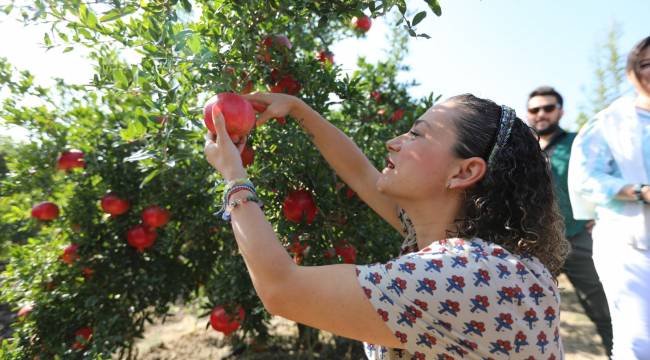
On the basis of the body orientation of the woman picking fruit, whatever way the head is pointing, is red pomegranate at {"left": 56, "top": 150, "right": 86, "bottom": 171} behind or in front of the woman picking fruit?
in front

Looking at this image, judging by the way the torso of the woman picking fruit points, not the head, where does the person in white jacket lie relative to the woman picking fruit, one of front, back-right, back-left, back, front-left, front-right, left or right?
back-right

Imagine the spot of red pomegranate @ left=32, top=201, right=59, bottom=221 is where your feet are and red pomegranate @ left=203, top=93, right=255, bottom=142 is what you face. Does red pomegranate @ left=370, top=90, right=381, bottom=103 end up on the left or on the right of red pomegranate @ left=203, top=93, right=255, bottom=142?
left

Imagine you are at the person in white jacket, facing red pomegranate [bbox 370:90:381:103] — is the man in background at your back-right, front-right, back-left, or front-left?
front-right

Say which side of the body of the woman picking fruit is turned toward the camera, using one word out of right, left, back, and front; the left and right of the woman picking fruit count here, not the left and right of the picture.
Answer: left

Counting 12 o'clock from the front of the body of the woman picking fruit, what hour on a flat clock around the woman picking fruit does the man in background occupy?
The man in background is roughly at 4 o'clock from the woman picking fruit.

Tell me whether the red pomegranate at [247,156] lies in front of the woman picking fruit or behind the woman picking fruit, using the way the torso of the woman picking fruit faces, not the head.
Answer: in front

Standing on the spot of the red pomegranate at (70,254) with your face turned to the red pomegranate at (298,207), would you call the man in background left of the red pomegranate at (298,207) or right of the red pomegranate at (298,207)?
left

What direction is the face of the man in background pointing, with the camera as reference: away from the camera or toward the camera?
toward the camera

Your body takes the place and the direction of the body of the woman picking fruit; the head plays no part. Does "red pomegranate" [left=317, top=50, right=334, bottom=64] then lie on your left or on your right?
on your right
